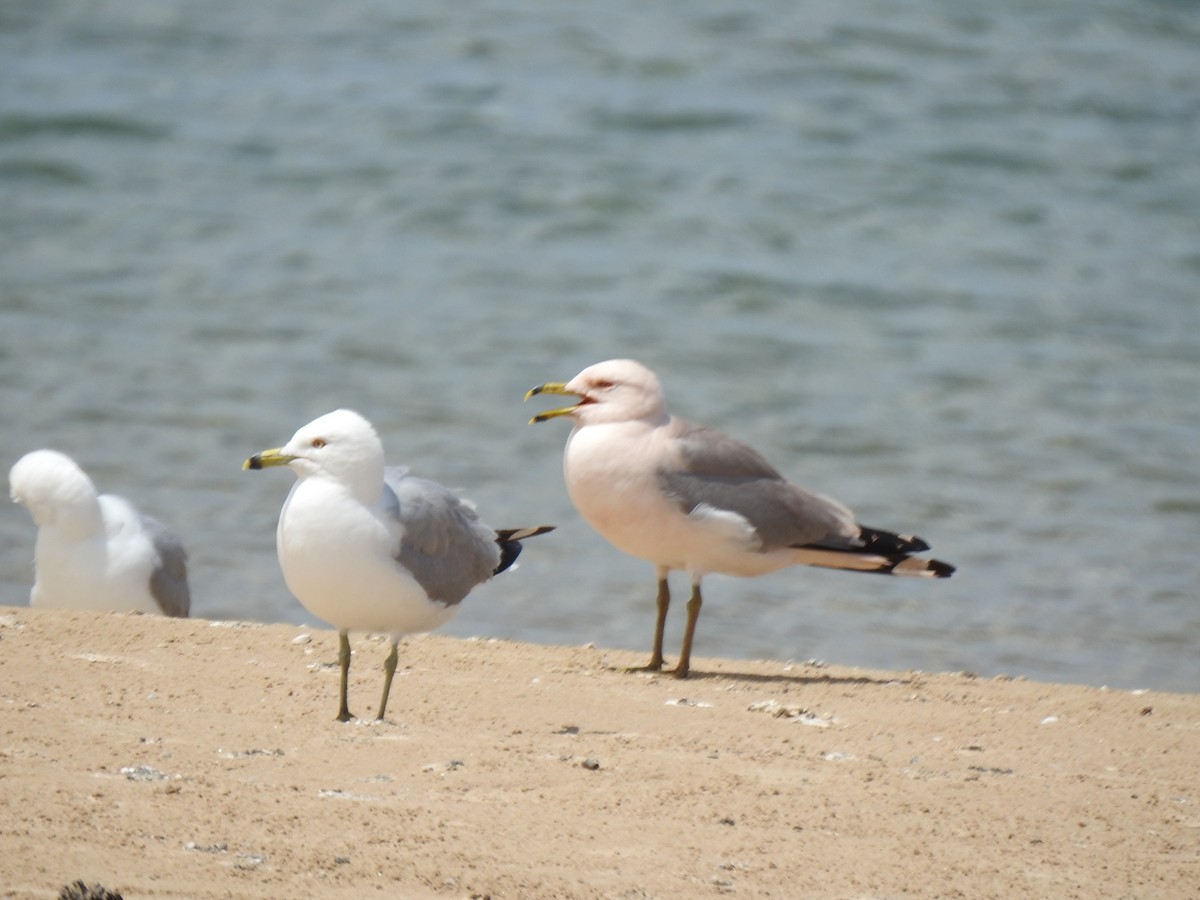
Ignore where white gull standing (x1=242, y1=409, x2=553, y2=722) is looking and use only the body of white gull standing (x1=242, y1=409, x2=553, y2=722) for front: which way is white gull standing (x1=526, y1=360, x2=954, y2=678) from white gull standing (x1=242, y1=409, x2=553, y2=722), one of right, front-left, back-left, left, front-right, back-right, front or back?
back

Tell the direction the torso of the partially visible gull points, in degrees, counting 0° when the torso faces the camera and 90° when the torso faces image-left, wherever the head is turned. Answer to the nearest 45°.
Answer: approximately 45°

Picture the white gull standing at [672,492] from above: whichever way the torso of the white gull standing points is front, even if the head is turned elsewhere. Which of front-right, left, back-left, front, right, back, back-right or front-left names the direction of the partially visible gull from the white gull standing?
front

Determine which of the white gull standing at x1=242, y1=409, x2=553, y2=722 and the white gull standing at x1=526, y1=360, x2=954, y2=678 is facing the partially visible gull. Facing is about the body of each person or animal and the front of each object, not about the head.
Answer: the white gull standing at x1=526, y1=360, x2=954, y2=678

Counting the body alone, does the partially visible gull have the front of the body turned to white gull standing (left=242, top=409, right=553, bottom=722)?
no

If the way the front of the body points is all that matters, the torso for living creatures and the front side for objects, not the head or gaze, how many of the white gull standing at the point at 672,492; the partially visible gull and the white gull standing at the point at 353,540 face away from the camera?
0

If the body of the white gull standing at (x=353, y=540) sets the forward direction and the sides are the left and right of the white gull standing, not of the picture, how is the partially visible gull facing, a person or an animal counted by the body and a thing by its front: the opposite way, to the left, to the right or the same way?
the same way

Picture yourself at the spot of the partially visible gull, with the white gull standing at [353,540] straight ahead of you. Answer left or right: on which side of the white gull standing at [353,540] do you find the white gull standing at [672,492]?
left

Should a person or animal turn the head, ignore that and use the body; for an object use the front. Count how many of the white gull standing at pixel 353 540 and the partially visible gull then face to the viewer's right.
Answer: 0

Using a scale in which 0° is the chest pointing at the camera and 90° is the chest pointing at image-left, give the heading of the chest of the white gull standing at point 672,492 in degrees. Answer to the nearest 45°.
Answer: approximately 90°

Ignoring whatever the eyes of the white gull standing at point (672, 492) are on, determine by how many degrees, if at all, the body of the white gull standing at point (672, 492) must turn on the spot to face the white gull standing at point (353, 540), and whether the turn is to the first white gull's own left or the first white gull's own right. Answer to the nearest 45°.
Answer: approximately 45° to the first white gull's own left

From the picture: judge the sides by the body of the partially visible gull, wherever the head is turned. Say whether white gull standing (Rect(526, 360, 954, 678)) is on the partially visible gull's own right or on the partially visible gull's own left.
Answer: on the partially visible gull's own left

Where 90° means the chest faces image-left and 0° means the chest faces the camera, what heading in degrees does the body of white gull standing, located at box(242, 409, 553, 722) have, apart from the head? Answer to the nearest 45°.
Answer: approximately 45°
